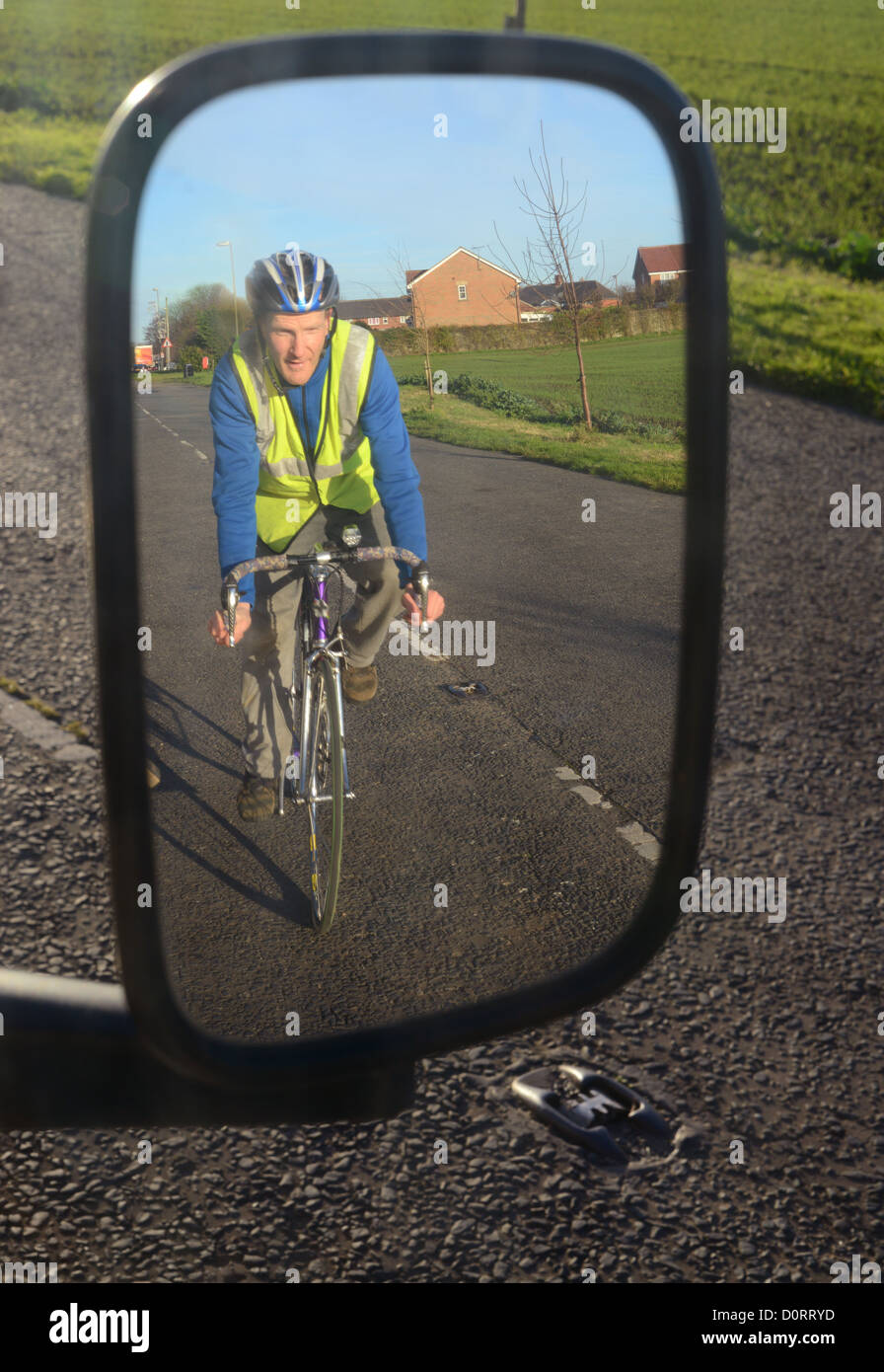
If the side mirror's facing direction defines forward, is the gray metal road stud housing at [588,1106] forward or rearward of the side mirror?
rearward

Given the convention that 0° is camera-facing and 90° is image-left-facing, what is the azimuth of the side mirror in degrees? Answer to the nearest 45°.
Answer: approximately 0°
